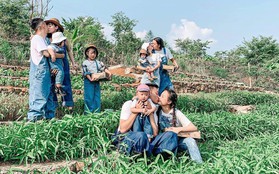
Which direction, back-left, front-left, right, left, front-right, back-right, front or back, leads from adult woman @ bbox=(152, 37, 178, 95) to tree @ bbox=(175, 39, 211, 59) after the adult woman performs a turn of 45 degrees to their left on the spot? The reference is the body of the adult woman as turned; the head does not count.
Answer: back

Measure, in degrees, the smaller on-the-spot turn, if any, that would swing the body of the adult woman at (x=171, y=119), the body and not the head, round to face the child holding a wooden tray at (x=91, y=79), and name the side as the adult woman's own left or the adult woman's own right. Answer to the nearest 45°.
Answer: approximately 90° to the adult woman's own right

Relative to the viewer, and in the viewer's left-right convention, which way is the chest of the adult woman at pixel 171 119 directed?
facing the viewer and to the left of the viewer

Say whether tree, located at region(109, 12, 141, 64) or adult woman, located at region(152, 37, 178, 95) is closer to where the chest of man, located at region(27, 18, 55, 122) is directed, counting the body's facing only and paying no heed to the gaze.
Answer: the adult woman

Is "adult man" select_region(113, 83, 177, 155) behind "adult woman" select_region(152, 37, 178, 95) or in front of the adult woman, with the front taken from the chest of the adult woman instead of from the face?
in front

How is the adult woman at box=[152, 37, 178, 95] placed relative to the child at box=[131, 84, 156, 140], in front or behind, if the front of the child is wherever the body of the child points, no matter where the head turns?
behind

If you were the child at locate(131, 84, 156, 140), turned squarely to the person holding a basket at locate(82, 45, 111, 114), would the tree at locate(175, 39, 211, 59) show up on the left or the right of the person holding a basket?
right

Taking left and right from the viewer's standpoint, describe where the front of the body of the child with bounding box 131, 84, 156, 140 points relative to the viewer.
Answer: facing the viewer

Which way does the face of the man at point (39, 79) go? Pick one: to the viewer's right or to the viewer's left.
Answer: to the viewer's right

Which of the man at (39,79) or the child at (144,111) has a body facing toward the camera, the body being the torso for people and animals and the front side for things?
the child at (144,111)

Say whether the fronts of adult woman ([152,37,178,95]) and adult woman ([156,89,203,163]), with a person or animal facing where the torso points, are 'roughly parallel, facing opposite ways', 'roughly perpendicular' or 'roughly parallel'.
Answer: roughly parallel

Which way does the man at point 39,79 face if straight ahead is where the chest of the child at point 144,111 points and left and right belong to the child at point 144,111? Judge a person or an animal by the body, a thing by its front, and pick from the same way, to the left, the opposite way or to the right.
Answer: to the left

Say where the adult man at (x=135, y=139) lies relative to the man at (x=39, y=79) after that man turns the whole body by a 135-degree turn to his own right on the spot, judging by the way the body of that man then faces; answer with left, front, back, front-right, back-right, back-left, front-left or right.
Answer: left

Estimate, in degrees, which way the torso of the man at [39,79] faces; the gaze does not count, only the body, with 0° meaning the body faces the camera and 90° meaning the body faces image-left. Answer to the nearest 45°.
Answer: approximately 270°

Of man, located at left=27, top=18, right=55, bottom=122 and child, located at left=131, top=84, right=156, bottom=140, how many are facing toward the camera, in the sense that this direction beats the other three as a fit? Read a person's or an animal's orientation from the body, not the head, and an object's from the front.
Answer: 1
